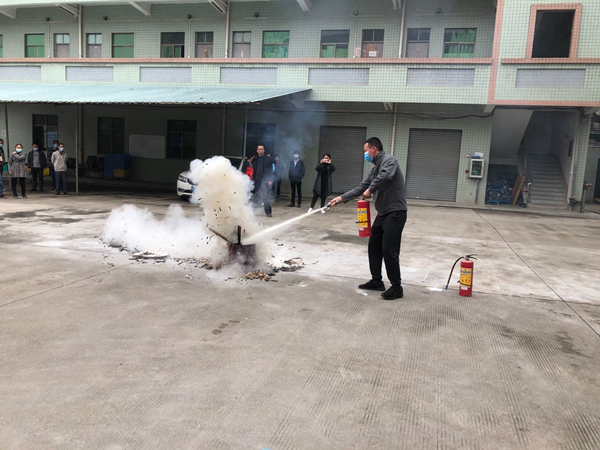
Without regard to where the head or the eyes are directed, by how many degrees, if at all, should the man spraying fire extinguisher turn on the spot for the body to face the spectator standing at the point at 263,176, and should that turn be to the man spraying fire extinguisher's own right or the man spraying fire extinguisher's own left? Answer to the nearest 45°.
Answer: approximately 45° to the man spraying fire extinguisher's own right

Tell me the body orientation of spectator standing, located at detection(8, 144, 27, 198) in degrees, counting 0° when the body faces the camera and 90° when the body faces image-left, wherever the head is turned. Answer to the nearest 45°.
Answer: approximately 0°

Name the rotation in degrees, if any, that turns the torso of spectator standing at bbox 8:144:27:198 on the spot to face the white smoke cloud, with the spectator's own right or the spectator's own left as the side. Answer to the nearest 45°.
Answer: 0° — they already face it

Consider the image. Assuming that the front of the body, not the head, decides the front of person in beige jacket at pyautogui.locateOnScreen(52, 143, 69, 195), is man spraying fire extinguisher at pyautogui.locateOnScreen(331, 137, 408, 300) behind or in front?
in front

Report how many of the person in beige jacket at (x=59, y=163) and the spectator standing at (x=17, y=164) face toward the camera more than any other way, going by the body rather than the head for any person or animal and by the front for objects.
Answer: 2

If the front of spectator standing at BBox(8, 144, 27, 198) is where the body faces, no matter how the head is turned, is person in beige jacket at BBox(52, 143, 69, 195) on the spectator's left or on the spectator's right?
on the spectator's left

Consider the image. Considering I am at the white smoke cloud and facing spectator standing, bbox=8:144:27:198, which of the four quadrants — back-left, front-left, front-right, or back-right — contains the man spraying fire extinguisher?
back-right

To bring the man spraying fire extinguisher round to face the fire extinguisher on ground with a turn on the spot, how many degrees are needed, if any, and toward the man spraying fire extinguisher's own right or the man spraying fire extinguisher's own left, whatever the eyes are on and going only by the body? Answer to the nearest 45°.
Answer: approximately 180°

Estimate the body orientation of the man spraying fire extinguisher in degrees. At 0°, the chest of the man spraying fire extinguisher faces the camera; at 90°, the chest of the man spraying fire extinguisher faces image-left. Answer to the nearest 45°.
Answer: approximately 90°
